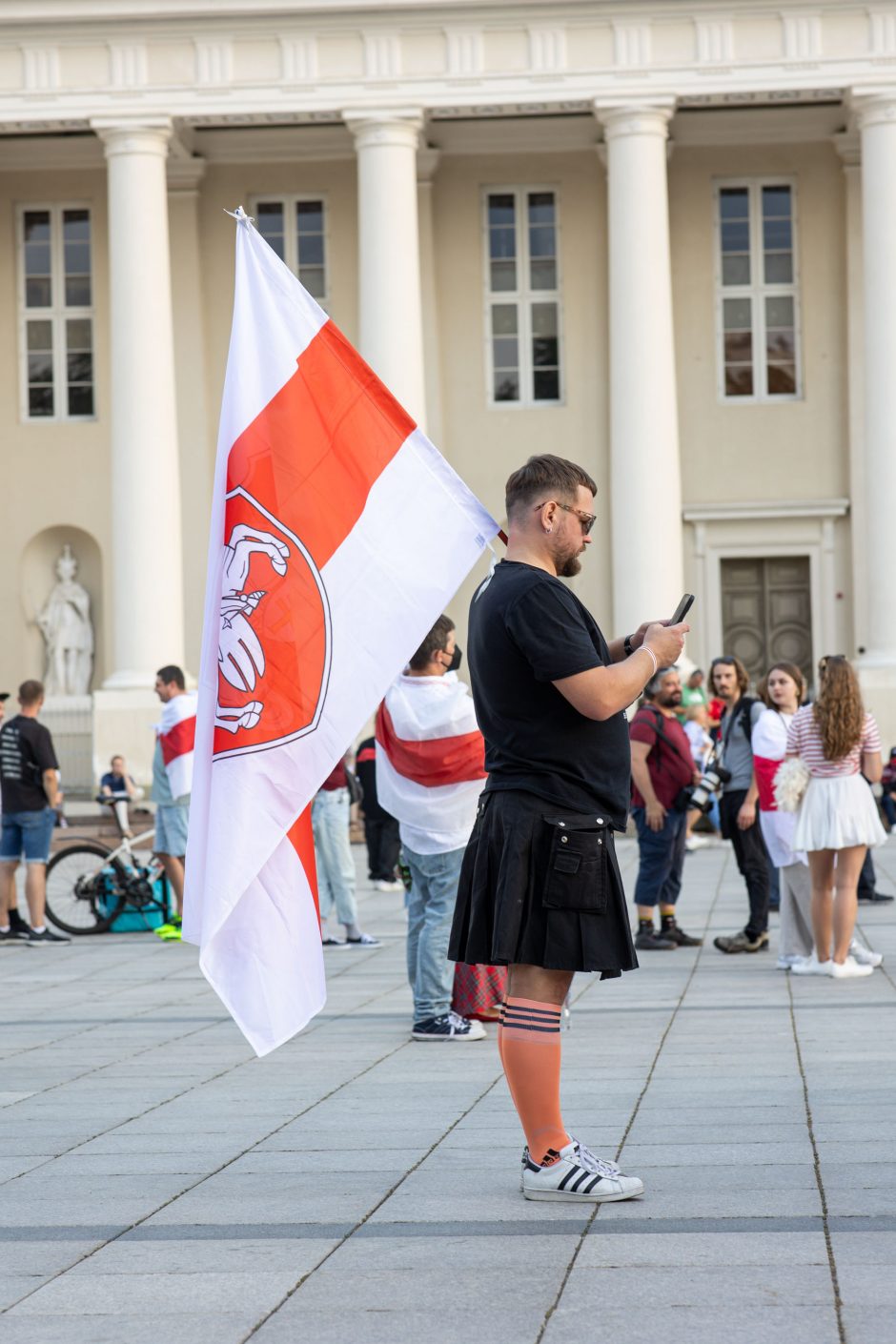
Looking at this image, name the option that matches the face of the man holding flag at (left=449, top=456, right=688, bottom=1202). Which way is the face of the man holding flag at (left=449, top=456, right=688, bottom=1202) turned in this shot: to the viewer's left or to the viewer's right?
to the viewer's right

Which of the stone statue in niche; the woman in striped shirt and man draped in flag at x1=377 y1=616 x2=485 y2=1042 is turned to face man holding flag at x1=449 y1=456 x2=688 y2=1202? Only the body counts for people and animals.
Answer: the stone statue in niche

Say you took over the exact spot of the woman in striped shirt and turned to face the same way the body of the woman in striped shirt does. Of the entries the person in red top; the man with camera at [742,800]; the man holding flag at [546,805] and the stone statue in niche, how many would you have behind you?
1

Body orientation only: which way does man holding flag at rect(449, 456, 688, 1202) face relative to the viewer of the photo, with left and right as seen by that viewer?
facing to the right of the viewer

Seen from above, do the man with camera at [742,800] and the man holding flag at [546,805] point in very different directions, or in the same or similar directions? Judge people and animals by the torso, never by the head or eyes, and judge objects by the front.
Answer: very different directions

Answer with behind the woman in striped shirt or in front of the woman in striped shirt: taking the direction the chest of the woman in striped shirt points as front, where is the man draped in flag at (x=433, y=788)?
behind

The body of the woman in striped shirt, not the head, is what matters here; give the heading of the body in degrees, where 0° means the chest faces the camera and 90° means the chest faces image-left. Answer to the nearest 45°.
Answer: approximately 180°

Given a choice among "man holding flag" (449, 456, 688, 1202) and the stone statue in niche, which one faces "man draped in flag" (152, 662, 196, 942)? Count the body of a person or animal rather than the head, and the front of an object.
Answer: the stone statue in niche

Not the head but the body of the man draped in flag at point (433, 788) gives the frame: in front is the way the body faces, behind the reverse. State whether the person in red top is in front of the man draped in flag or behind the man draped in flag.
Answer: in front

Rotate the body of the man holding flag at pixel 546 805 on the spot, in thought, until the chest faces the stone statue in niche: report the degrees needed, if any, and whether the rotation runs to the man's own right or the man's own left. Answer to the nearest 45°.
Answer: approximately 90° to the man's own left

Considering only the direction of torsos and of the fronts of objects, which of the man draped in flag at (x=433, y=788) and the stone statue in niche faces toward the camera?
the stone statue in niche

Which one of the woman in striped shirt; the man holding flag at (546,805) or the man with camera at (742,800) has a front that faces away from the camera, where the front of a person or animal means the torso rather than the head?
the woman in striped shirt

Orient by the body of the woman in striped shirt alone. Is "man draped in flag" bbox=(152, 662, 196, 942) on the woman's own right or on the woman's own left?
on the woman's own left

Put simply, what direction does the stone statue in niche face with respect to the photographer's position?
facing the viewer

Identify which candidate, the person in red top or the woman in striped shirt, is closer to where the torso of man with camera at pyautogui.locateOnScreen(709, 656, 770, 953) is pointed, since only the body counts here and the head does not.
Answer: the person in red top
